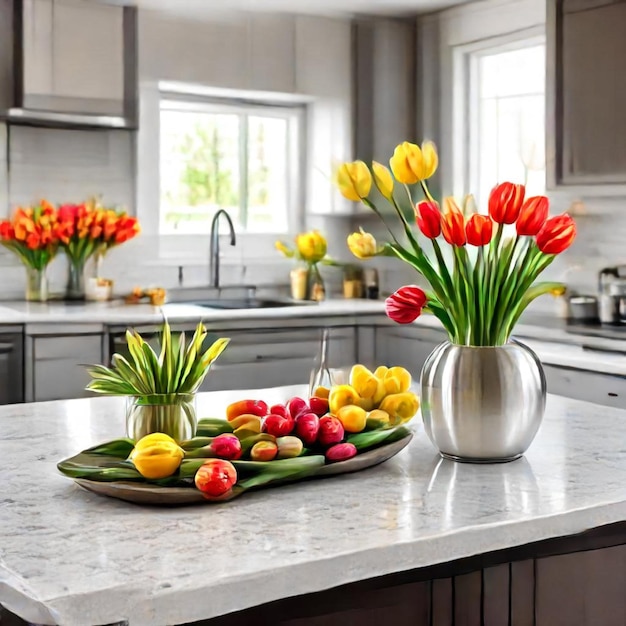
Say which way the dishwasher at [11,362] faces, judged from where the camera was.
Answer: facing the viewer

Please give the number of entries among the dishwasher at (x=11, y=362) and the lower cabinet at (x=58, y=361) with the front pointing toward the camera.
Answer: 2

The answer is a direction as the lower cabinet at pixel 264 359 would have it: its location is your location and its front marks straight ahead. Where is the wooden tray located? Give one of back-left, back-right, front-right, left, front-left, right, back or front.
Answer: front

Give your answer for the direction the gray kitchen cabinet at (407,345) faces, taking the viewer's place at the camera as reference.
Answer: facing the viewer and to the left of the viewer

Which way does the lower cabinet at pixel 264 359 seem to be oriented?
toward the camera

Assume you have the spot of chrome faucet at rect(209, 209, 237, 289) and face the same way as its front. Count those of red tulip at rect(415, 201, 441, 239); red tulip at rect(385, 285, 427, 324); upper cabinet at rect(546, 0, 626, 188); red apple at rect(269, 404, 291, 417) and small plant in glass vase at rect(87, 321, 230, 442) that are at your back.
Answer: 0

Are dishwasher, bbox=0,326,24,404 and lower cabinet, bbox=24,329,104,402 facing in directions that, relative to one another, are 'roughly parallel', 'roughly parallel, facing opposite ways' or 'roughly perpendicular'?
roughly parallel
